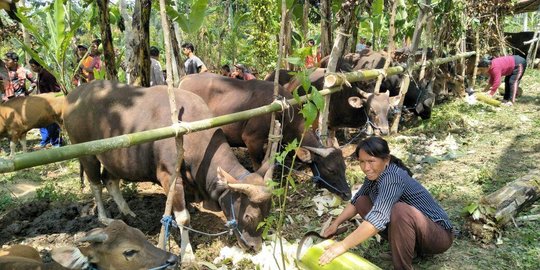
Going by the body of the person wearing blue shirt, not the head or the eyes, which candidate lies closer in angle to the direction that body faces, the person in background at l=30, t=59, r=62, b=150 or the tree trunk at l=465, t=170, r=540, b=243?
the person in background

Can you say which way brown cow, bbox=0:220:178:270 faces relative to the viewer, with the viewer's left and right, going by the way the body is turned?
facing to the right of the viewer

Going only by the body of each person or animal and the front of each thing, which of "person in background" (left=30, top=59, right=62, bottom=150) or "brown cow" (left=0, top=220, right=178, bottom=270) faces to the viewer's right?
the brown cow

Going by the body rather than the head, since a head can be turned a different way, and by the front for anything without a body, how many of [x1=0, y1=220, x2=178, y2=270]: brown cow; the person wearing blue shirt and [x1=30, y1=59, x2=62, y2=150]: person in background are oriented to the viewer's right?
1

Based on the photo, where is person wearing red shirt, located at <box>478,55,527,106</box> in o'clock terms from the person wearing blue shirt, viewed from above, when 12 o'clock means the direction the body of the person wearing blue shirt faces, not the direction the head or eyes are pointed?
The person wearing red shirt is roughly at 5 o'clock from the person wearing blue shirt.

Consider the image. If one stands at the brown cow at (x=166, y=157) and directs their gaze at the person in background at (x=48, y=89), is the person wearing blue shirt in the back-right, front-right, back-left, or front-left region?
back-right

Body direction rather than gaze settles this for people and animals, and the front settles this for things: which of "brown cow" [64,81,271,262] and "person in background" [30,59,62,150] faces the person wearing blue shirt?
the brown cow

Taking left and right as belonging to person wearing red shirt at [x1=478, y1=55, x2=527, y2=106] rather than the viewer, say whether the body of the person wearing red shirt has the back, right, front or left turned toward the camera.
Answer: left

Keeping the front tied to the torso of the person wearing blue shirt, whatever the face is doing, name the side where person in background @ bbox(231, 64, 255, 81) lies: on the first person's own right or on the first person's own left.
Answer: on the first person's own right

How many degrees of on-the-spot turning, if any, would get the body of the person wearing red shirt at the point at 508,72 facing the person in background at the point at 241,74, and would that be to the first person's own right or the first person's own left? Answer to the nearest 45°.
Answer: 0° — they already face them
